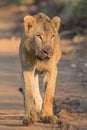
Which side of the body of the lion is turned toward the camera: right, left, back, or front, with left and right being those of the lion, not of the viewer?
front

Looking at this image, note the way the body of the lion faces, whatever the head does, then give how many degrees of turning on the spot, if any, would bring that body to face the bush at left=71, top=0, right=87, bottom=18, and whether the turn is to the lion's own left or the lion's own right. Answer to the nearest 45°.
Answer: approximately 180°
